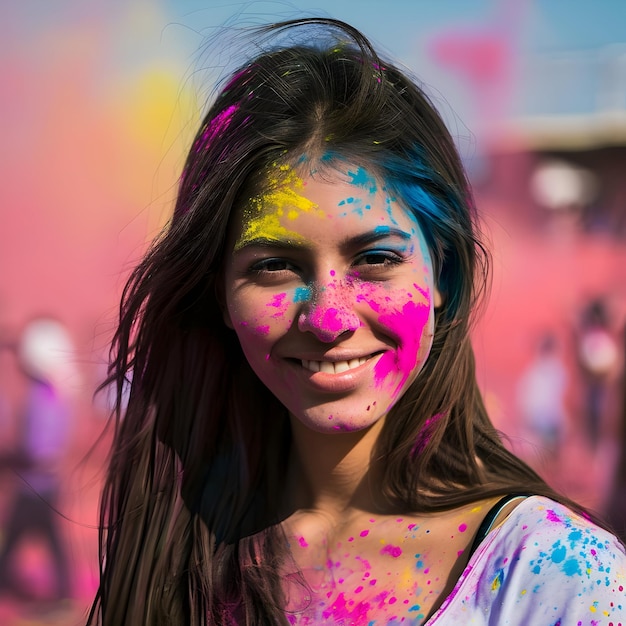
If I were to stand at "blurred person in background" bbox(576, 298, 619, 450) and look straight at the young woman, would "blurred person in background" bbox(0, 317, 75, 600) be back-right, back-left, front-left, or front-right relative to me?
front-right

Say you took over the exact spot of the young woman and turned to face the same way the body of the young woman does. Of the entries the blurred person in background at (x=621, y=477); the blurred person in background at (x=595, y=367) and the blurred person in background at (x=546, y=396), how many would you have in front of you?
0

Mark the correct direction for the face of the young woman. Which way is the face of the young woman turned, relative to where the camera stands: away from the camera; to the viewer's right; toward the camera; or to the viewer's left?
toward the camera

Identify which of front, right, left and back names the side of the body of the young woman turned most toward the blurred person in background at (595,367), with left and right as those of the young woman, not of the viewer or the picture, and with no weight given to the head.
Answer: back

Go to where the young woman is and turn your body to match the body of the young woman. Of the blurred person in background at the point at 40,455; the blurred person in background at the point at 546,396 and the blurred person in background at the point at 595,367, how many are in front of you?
0

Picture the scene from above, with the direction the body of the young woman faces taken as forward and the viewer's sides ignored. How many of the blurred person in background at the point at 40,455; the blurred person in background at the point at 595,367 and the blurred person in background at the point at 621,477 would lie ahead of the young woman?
0

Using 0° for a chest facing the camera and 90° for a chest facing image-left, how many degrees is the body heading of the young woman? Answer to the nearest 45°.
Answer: approximately 0°

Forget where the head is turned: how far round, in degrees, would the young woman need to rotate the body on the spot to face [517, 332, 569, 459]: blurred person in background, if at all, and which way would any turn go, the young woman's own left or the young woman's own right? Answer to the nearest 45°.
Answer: approximately 180°
